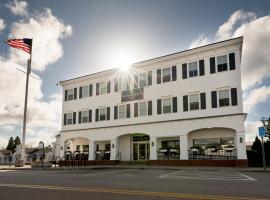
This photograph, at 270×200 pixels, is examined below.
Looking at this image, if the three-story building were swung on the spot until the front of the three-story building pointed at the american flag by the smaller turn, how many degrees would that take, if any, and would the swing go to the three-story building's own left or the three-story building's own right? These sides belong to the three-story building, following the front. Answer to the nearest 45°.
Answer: approximately 45° to the three-story building's own right

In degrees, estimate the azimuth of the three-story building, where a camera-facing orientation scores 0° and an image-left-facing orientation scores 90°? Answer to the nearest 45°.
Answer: approximately 45°
